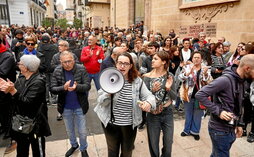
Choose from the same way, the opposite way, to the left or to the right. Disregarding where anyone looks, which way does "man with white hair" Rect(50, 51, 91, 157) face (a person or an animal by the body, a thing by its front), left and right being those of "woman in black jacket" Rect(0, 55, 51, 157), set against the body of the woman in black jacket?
to the left

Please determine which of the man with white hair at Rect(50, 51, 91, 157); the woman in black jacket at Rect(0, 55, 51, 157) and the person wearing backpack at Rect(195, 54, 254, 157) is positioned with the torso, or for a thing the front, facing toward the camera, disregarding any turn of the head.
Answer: the man with white hair

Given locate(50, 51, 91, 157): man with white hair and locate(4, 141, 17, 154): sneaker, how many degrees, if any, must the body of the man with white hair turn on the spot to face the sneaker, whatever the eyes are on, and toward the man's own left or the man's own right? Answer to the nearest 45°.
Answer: approximately 135° to the man's own right
